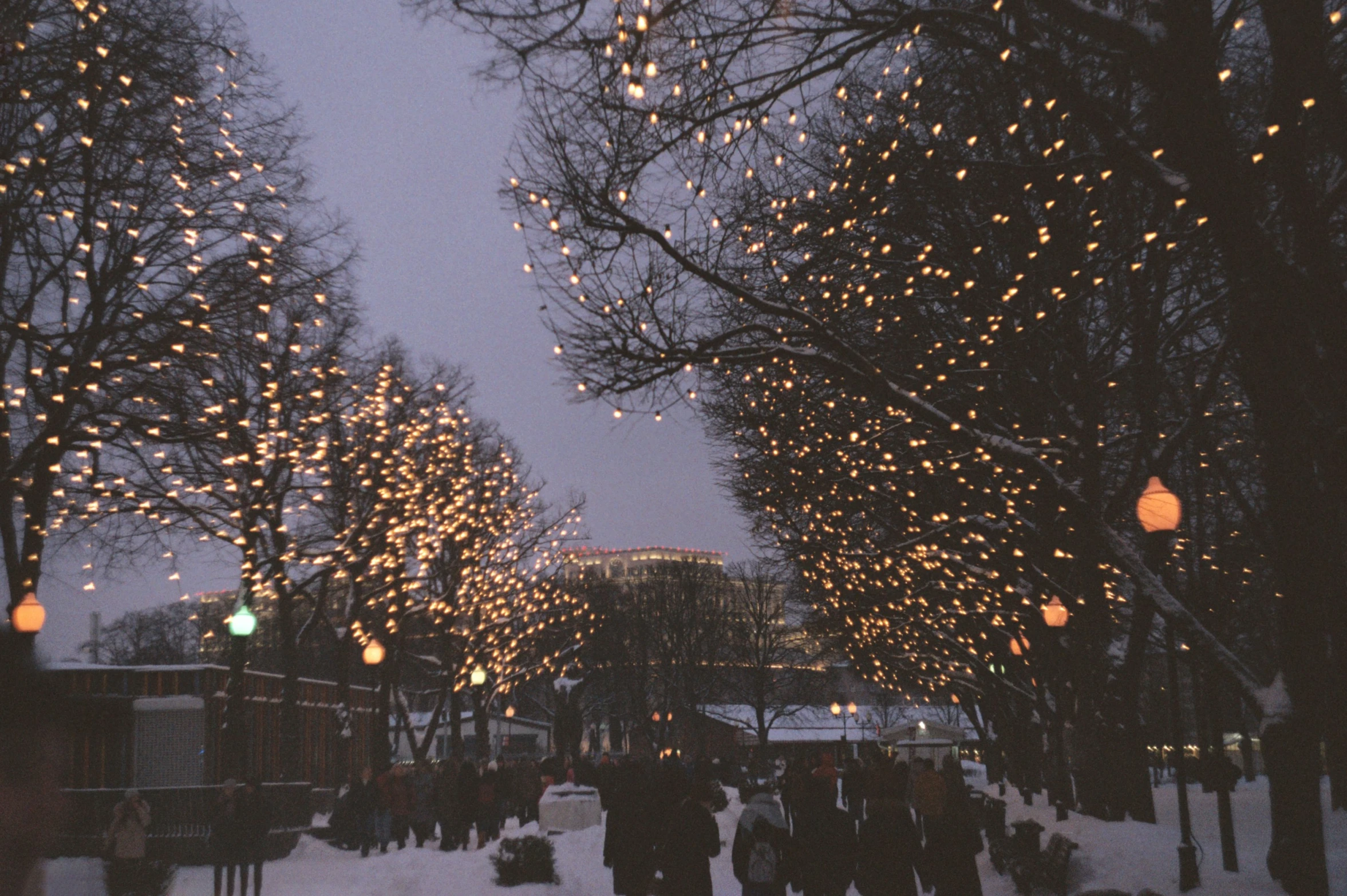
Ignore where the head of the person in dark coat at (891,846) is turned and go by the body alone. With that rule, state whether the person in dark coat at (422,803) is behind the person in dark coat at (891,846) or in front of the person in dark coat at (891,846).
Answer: in front

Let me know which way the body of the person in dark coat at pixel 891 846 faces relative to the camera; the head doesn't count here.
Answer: away from the camera

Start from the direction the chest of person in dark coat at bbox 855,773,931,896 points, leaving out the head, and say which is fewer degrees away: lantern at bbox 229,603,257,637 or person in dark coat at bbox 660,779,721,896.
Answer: the lantern

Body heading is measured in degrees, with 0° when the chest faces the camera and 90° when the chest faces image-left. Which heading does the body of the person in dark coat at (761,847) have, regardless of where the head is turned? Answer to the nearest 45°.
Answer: approximately 180°

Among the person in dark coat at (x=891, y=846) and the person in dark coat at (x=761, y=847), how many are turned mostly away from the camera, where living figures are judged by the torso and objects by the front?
2

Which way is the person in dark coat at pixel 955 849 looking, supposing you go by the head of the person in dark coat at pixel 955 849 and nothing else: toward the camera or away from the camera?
away from the camera

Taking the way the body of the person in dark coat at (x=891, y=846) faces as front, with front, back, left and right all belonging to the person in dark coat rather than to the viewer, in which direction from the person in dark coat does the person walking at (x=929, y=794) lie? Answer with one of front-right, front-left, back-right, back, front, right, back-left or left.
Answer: front

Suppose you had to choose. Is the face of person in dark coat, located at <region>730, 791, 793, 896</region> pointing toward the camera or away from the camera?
away from the camera
